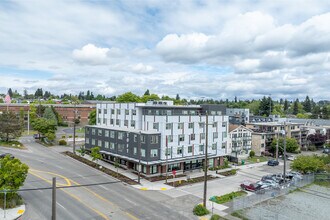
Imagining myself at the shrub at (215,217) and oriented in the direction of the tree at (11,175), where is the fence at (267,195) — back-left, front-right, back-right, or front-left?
back-right

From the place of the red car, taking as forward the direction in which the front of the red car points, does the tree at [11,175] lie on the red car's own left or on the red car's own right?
on the red car's own right

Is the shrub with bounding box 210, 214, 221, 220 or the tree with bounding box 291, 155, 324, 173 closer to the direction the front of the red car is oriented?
the shrub
